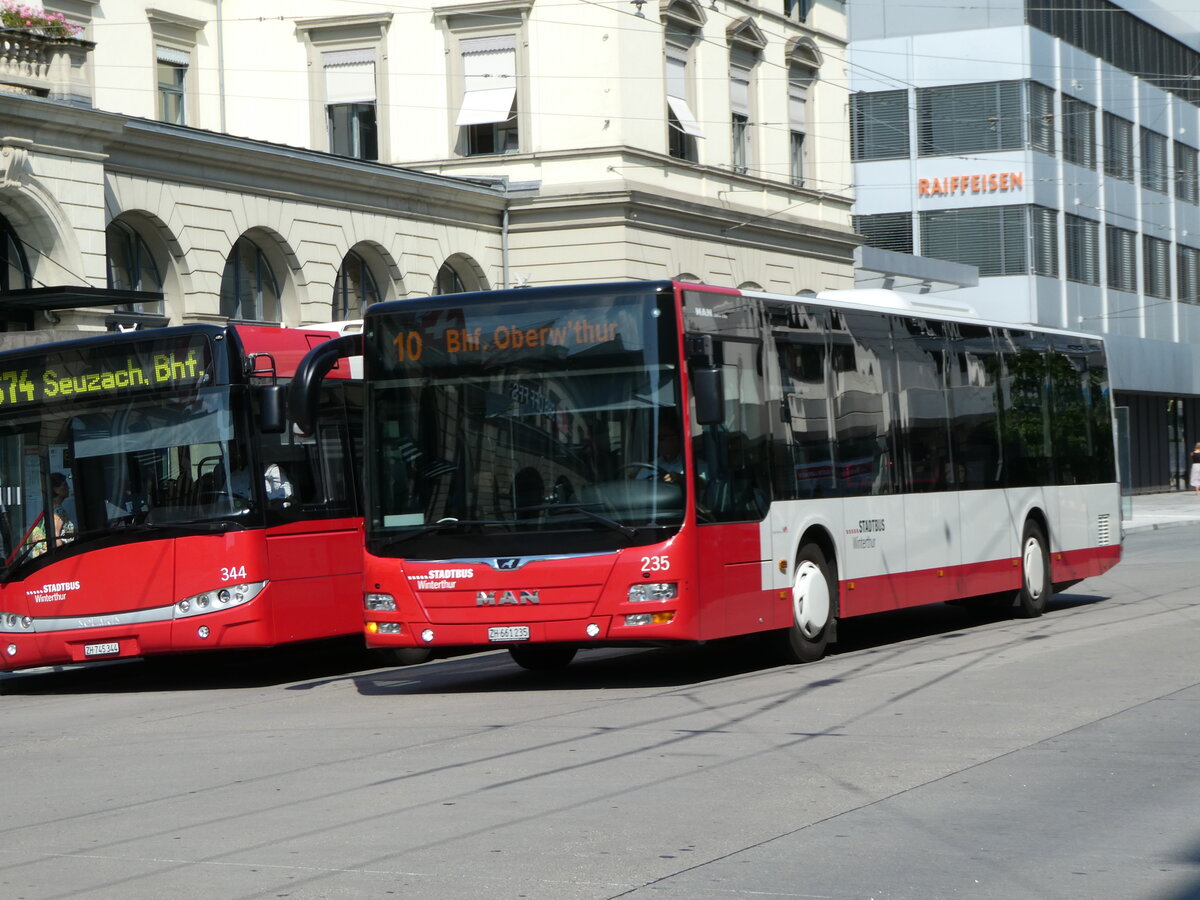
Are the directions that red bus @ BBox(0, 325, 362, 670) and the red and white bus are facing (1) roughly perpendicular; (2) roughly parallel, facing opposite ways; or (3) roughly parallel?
roughly parallel

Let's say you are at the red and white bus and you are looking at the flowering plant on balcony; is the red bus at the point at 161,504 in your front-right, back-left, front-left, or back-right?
front-left

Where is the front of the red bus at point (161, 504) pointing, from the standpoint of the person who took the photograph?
facing the viewer and to the left of the viewer

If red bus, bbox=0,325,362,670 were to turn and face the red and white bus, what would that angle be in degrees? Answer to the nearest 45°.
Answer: approximately 90° to its left

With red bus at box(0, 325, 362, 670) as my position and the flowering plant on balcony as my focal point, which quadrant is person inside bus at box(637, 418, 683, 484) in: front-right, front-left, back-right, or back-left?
back-right

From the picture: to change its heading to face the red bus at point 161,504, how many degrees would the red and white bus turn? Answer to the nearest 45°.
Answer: approximately 45° to its right

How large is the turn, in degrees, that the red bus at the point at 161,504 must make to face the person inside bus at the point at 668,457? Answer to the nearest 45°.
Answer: approximately 90° to its left

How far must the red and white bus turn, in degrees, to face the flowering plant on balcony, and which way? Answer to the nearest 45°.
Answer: approximately 90° to its right

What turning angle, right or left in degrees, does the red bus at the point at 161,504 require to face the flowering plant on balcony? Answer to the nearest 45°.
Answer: approximately 135° to its right

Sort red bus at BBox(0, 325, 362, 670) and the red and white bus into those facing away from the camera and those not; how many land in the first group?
0

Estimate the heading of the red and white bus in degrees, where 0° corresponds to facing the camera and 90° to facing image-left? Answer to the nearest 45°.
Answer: approximately 45°

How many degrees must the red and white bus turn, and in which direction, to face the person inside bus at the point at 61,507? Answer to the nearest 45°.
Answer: approximately 45° to its right
